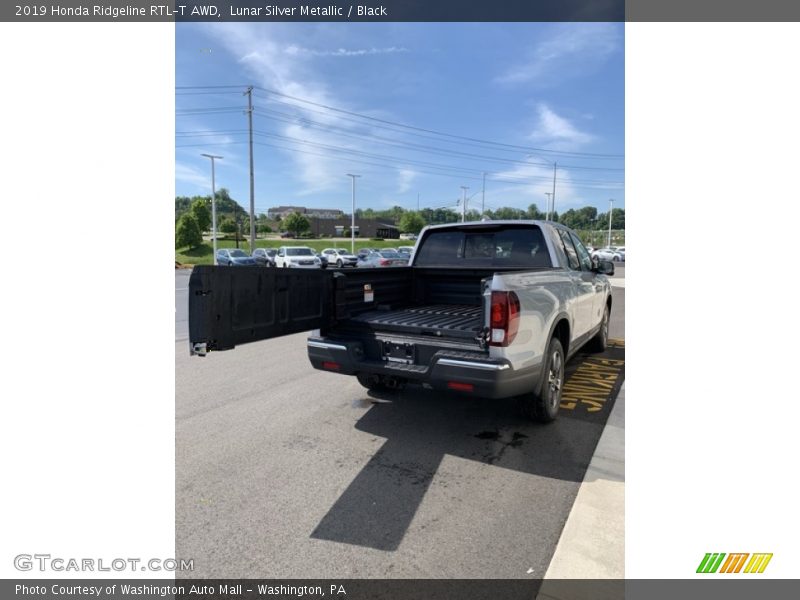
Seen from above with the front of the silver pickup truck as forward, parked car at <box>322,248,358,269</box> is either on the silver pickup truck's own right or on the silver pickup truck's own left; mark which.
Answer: on the silver pickup truck's own left

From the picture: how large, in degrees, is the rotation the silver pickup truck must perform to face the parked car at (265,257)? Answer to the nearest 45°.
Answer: approximately 45° to its left

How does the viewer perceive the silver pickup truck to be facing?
facing away from the viewer and to the right of the viewer

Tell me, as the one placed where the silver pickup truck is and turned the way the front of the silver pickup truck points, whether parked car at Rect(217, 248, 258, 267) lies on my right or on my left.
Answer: on my left

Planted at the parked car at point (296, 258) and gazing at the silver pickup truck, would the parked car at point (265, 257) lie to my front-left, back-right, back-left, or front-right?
back-right

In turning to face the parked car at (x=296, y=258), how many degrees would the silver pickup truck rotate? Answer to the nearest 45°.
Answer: approximately 45° to its left
